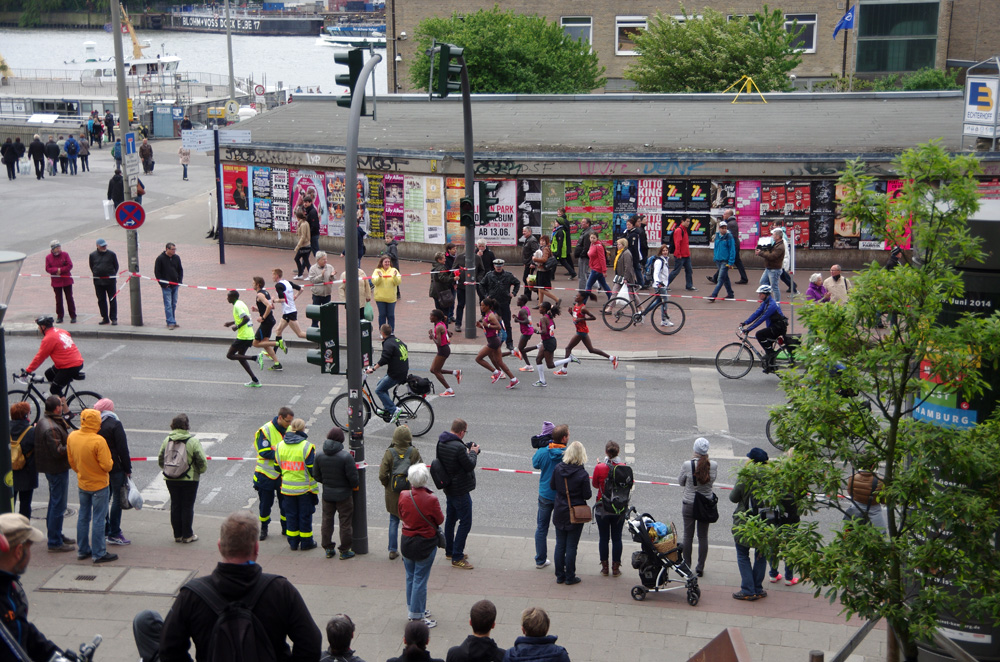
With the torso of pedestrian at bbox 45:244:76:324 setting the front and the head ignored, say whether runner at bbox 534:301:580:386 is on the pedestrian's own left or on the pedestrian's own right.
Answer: on the pedestrian's own left

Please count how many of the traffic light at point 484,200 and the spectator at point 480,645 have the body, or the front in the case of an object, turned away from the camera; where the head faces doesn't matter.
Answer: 1

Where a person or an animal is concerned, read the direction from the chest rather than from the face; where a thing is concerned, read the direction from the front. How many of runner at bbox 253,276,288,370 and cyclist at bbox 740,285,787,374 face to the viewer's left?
2

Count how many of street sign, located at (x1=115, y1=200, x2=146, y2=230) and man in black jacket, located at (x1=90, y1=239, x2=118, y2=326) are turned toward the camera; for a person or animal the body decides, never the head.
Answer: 2

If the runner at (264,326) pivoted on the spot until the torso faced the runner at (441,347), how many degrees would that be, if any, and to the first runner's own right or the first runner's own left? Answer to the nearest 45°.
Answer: approximately 135° to the first runner's own left

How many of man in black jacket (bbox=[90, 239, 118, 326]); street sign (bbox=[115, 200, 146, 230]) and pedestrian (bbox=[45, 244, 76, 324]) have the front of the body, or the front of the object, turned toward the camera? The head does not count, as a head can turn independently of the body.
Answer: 3

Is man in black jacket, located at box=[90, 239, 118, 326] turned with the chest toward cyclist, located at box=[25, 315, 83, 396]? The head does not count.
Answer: yes

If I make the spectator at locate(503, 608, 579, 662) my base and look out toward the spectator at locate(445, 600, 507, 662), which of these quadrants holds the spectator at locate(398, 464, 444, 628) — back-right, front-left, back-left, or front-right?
front-right

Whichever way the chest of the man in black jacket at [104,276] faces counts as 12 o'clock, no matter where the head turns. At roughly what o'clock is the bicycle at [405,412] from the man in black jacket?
The bicycle is roughly at 11 o'clock from the man in black jacket.

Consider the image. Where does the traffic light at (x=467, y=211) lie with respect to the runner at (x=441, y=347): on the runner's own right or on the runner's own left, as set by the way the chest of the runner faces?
on the runner's own right

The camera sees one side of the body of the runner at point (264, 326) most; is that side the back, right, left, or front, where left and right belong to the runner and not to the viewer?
left

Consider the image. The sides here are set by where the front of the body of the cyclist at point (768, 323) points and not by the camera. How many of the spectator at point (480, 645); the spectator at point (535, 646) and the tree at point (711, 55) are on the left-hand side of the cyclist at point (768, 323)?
2

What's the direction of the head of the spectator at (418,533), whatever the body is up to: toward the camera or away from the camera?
away from the camera

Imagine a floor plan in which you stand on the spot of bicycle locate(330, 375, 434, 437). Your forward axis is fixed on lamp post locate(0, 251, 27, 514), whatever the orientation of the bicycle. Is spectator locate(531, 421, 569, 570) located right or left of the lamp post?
left

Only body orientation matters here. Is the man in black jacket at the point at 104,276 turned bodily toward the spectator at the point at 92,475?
yes

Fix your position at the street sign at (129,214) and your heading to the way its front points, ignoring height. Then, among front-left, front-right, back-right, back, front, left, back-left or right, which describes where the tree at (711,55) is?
back-left

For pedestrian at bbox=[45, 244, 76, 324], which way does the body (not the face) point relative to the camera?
toward the camera

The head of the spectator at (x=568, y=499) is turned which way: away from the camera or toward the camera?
away from the camera
